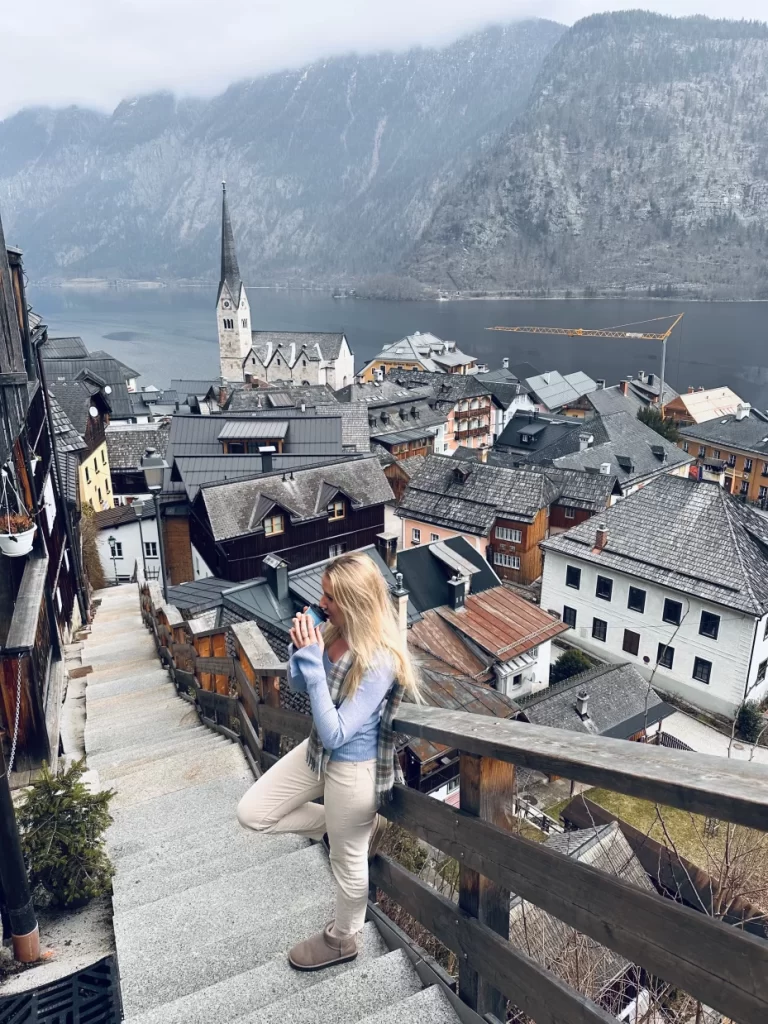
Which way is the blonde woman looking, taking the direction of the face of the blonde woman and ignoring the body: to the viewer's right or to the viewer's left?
to the viewer's left

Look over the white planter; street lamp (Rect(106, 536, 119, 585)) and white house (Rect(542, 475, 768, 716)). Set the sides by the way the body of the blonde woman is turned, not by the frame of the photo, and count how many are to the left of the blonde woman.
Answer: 0

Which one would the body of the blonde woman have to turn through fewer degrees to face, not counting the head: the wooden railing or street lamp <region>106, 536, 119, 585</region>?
the street lamp

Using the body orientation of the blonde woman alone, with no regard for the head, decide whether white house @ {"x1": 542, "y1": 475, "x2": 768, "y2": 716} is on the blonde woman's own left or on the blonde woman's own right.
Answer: on the blonde woman's own right

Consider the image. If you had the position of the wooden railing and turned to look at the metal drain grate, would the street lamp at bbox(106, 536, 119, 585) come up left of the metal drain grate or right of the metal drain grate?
right

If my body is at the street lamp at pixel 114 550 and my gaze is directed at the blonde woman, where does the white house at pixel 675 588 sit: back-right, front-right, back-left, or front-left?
front-left

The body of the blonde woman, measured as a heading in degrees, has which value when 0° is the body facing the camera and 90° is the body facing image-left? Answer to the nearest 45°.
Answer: approximately 90°

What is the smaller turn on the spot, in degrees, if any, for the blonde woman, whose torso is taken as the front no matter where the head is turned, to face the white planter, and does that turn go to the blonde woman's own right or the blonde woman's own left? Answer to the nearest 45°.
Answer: approximately 45° to the blonde woman's own right

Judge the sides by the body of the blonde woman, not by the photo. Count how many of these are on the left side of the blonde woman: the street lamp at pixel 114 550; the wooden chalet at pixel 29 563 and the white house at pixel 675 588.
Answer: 0
